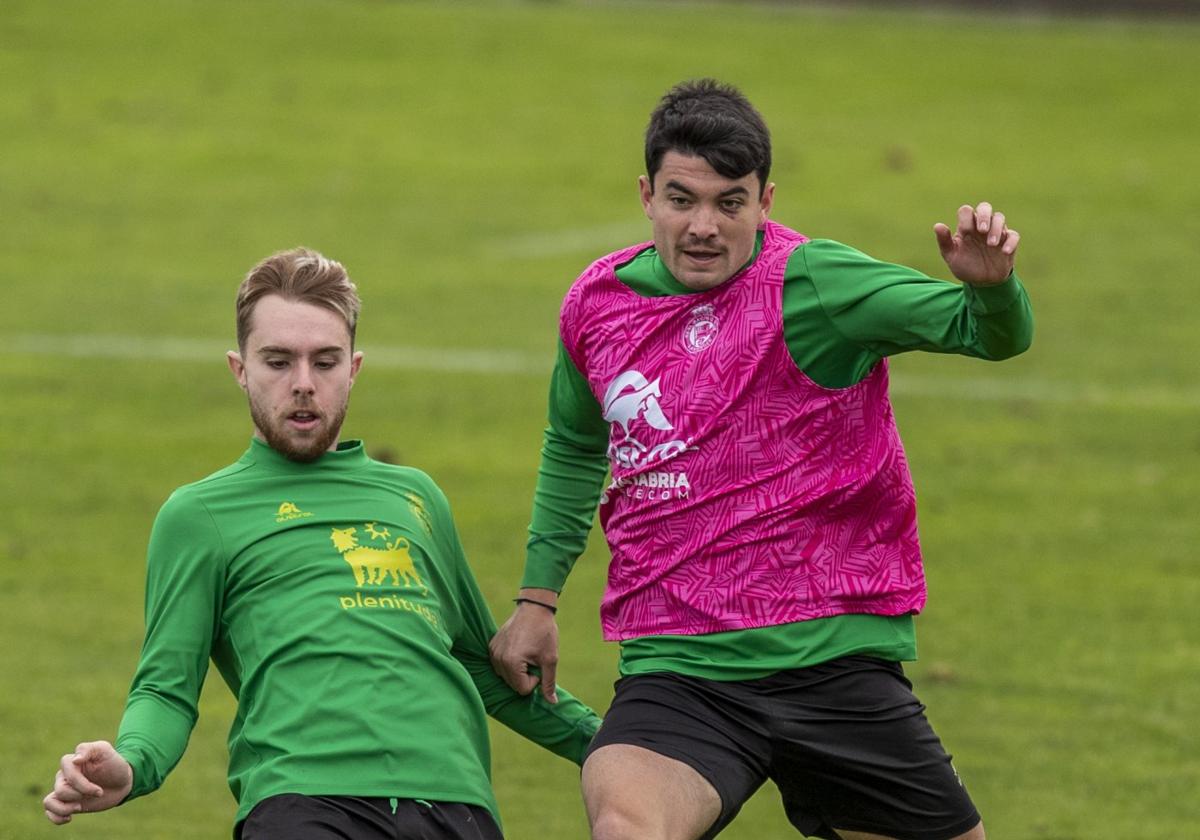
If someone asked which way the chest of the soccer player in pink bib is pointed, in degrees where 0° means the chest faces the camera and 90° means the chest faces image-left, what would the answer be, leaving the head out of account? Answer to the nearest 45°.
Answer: approximately 45°

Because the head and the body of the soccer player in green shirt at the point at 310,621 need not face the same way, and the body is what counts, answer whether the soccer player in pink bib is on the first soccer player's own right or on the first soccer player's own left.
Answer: on the first soccer player's own left

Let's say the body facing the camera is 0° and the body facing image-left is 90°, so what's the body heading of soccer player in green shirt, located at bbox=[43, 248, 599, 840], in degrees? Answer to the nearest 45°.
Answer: approximately 315°
